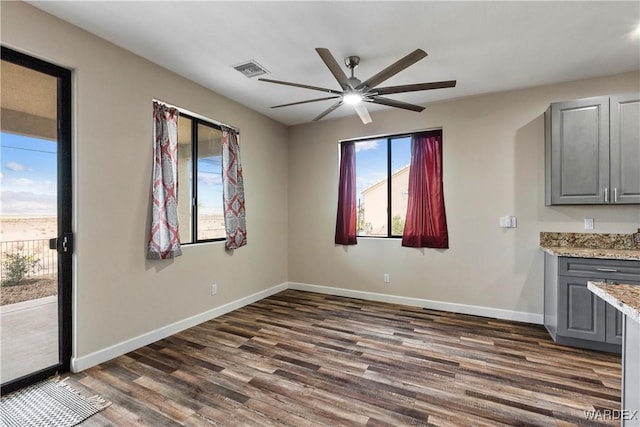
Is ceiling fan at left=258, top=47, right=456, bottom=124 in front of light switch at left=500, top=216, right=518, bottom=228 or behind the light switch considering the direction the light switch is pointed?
in front

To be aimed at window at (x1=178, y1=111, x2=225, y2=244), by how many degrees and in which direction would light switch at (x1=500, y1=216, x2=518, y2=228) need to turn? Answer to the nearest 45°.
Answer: approximately 45° to its right

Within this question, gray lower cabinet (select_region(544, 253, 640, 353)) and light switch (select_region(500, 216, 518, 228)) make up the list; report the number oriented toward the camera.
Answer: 2

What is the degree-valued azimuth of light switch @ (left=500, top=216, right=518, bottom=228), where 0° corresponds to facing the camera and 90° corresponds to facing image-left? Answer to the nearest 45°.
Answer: approximately 0°

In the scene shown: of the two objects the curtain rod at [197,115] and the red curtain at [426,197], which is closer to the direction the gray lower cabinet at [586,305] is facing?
the curtain rod

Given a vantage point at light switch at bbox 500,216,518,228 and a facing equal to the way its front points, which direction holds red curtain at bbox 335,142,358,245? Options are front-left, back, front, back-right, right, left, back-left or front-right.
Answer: right

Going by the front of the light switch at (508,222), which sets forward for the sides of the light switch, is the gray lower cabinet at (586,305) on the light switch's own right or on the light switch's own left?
on the light switch's own left
